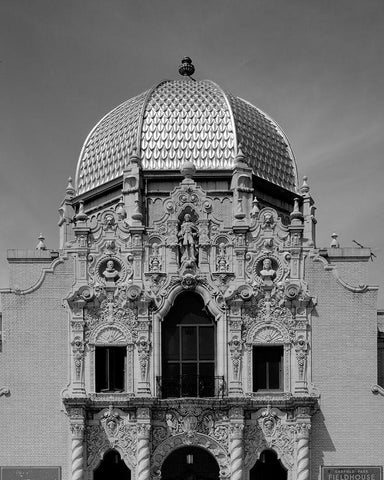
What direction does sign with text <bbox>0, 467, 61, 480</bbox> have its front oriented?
toward the camera

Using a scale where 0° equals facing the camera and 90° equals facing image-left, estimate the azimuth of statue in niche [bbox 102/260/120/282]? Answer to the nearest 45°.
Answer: approximately 0°

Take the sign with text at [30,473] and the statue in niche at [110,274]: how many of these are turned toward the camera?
2

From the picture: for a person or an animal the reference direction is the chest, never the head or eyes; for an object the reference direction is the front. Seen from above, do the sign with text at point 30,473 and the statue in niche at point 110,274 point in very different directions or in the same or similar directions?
same or similar directions
